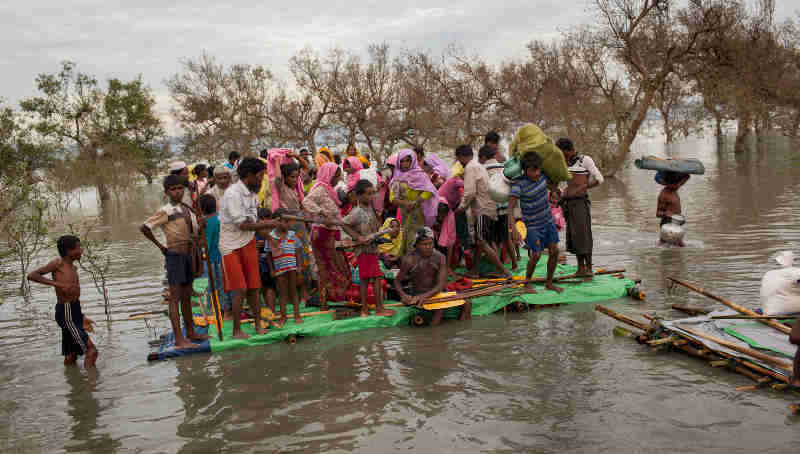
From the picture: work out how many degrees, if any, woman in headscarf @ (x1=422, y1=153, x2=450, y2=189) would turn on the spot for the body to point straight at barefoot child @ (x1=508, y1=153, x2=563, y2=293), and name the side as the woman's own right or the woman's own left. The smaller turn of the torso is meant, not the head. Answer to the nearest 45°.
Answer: approximately 90° to the woman's own left

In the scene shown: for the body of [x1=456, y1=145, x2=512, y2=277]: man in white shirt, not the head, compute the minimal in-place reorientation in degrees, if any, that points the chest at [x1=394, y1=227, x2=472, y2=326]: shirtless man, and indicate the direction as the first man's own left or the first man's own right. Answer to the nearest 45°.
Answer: approximately 45° to the first man's own left

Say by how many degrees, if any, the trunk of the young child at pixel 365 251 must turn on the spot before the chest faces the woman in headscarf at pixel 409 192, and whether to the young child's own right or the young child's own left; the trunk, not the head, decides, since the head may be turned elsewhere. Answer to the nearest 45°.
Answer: approximately 90° to the young child's own left

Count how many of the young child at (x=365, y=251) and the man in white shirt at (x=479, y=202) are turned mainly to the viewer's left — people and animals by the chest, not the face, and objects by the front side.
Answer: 1

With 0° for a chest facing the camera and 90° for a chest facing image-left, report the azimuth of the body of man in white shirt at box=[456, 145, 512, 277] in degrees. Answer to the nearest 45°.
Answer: approximately 90°

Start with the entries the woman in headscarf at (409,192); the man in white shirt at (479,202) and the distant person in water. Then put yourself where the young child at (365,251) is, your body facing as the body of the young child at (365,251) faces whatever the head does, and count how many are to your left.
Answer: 3

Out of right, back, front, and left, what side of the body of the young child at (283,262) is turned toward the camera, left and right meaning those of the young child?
front

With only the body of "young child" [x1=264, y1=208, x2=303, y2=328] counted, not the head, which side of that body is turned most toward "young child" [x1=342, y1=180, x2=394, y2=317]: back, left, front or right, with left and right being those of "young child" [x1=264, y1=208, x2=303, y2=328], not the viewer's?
left

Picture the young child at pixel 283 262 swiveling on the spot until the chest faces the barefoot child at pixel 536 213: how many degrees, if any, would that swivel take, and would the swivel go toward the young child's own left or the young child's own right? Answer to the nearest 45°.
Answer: approximately 90° to the young child's own left

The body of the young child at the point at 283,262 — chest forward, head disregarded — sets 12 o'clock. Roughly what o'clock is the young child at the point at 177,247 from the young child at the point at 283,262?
the young child at the point at 177,247 is roughly at 2 o'clock from the young child at the point at 283,262.

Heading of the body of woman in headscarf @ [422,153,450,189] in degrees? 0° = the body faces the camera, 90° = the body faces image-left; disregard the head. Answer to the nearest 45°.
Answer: approximately 45°
